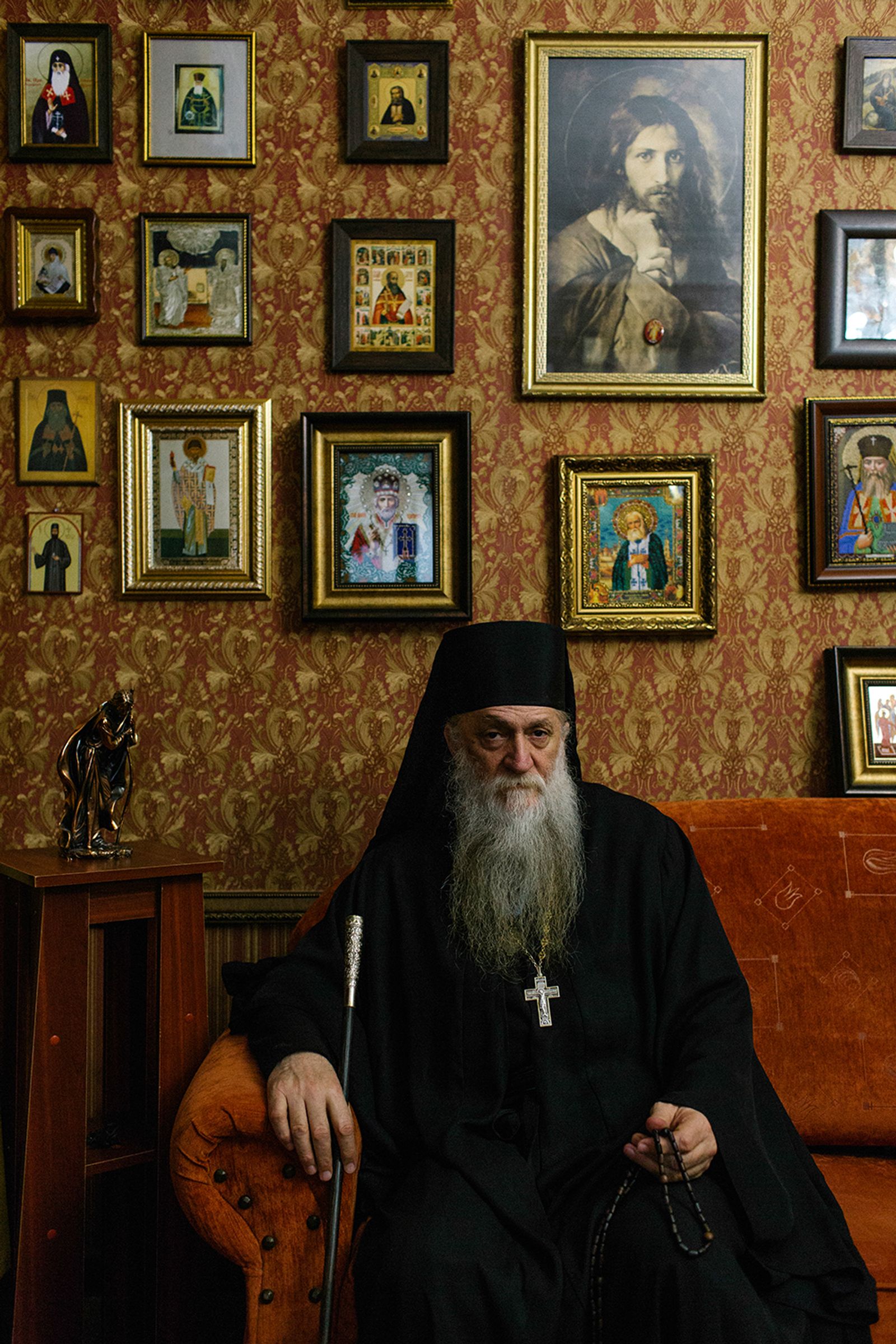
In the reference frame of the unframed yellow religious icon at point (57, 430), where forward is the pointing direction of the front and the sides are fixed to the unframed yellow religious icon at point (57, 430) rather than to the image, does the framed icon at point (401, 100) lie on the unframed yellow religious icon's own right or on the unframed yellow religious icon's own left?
on the unframed yellow religious icon's own left

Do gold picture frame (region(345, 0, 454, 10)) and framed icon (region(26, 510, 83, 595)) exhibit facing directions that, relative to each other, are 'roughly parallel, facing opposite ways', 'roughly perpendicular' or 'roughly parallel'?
roughly parallel

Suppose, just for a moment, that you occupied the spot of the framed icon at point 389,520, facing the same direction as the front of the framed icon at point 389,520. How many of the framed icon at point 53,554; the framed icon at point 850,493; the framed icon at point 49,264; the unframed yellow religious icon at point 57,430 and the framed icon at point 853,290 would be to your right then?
3

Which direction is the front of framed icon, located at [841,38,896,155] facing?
toward the camera

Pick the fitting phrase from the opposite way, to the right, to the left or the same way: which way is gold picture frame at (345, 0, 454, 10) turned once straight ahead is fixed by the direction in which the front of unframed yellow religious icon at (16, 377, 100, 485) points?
the same way

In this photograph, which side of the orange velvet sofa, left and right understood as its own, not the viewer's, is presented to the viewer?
front

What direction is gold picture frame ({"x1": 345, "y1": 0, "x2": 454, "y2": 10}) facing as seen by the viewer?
toward the camera

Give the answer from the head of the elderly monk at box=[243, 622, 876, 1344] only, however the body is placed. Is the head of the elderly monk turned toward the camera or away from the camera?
toward the camera
